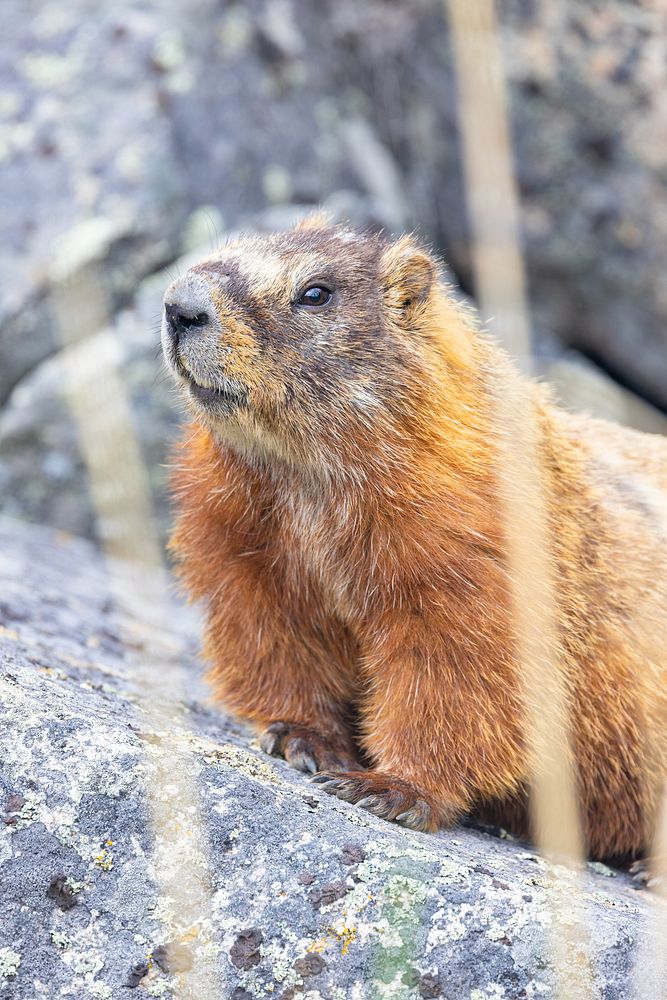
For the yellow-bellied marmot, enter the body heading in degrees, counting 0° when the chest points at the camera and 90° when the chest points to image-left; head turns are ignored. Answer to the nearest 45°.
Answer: approximately 45°
